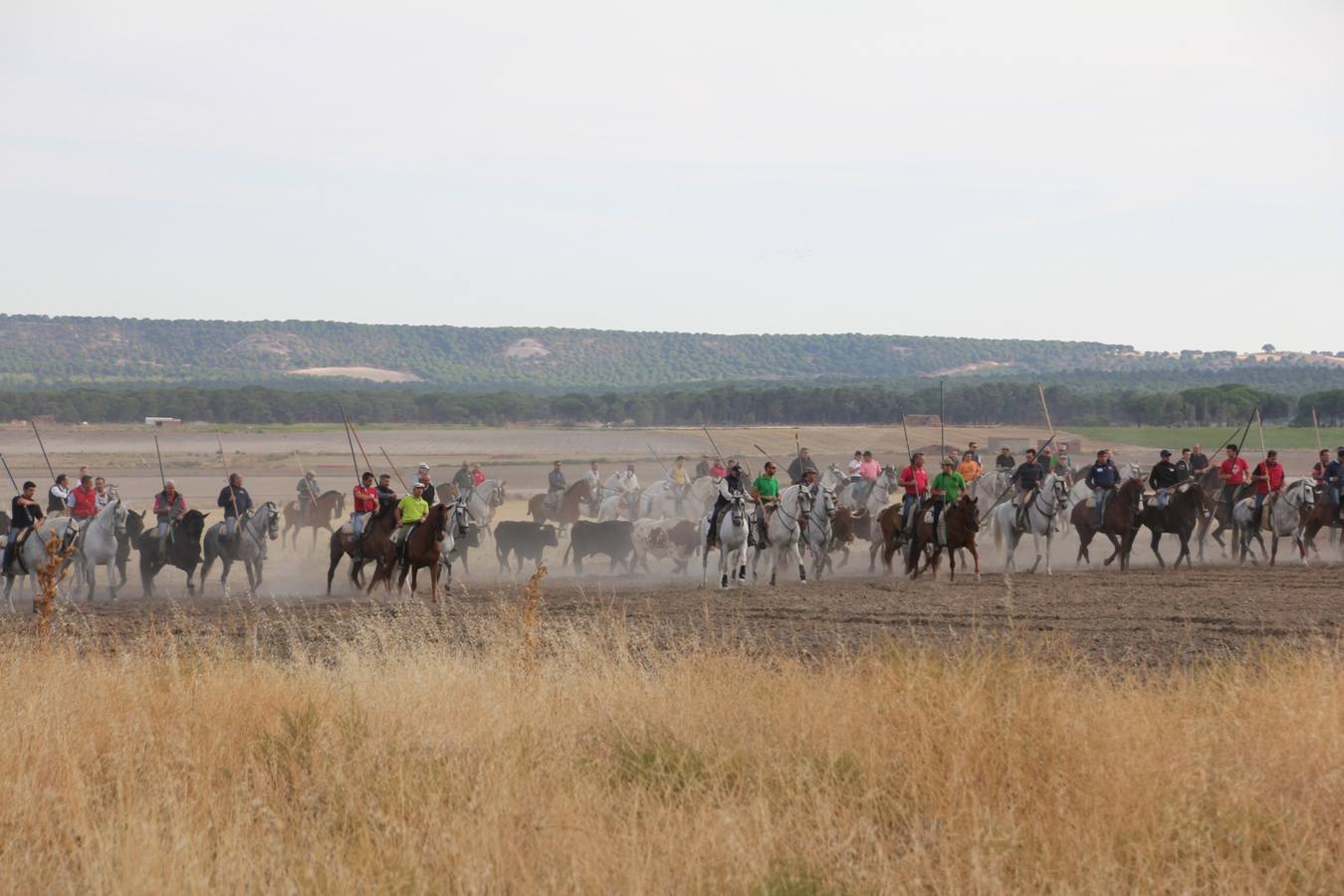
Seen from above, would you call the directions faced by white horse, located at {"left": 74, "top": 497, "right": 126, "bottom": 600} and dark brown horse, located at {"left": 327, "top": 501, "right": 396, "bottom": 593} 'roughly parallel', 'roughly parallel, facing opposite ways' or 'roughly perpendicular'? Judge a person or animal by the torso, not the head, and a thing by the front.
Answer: roughly parallel

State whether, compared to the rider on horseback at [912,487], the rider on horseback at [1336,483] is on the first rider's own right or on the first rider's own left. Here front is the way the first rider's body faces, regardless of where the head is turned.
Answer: on the first rider's own left

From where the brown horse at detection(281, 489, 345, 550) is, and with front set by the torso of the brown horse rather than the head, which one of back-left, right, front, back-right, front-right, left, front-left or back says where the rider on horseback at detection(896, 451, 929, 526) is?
front-right

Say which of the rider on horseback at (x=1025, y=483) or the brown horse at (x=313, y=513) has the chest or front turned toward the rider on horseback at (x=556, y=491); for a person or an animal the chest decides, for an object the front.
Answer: the brown horse

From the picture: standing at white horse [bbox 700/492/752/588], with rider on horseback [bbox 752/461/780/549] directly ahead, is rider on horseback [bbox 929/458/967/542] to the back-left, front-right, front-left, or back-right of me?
front-right

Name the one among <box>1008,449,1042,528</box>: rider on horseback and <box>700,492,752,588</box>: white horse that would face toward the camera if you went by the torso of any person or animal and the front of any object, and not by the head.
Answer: the white horse

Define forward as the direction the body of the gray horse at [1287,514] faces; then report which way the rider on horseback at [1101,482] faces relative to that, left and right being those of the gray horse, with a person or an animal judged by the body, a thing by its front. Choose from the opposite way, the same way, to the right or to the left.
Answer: the same way

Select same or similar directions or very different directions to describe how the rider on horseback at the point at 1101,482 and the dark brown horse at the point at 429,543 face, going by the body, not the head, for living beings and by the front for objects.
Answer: same or similar directions

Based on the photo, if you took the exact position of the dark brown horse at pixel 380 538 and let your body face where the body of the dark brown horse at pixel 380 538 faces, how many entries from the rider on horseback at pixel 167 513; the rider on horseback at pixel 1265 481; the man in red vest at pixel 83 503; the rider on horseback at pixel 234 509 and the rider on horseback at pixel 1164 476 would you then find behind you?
3

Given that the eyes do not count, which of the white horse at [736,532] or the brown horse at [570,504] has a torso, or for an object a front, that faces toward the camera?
the white horse

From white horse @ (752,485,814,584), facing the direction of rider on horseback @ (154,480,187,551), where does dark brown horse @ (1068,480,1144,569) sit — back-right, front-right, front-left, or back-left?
back-right

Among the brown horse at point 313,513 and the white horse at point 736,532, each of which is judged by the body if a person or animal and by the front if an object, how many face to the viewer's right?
1

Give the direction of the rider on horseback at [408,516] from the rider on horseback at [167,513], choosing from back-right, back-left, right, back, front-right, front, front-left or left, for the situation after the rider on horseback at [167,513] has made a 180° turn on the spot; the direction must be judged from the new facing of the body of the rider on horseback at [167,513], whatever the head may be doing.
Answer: back

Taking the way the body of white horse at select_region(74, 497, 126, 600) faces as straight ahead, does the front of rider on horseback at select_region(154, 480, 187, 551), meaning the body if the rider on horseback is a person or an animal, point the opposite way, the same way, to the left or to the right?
the same way

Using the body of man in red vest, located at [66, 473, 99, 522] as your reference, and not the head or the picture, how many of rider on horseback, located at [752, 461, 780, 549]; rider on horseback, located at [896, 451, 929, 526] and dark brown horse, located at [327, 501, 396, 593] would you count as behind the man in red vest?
0

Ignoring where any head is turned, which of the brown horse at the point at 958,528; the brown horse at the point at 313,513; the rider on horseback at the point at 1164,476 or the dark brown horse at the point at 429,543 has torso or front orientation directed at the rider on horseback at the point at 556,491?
the brown horse at the point at 313,513

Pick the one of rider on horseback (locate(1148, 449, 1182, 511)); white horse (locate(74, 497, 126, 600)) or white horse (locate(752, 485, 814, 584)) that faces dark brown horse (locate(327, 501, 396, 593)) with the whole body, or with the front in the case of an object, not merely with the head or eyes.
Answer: white horse (locate(74, 497, 126, 600))

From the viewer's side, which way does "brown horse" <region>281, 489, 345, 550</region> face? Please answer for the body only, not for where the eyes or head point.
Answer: to the viewer's right

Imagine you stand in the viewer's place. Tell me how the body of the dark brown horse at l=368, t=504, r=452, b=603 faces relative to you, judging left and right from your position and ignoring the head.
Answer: facing the viewer and to the right of the viewer
